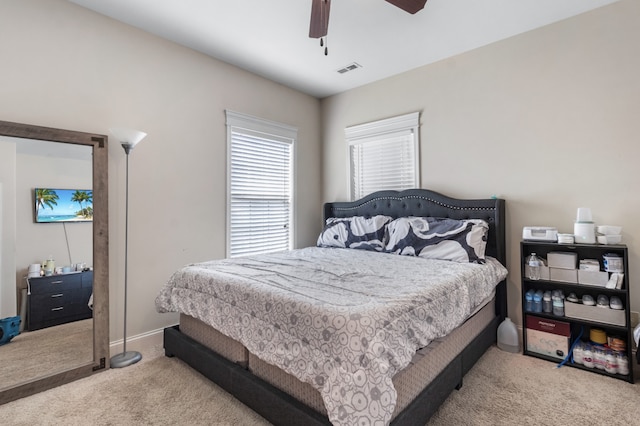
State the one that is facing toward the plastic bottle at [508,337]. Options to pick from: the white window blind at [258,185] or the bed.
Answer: the white window blind

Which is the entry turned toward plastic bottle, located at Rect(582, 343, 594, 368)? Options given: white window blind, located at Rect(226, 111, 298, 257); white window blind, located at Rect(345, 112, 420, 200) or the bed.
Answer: white window blind, located at Rect(226, 111, 298, 257)

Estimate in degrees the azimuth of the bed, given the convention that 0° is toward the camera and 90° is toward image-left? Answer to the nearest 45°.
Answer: approximately 45°

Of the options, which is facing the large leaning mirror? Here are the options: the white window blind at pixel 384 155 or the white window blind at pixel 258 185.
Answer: the white window blind at pixel 384 155

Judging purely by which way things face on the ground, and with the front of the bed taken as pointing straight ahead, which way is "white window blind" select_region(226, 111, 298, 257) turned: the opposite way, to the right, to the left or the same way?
to the left

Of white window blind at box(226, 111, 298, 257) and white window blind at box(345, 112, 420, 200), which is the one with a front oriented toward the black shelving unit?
white window blind at box(226, 111, 298, 257)

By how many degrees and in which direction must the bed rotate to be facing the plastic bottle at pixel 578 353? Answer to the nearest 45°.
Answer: approximately 135° to its left

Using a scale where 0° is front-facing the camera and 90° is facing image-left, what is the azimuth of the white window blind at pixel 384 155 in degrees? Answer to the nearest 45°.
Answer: approximately 45°

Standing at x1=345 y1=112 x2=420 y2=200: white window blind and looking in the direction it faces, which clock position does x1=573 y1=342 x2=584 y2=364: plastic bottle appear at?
The plastic bottle is roughly at 9 o'clock from the white window blind.
